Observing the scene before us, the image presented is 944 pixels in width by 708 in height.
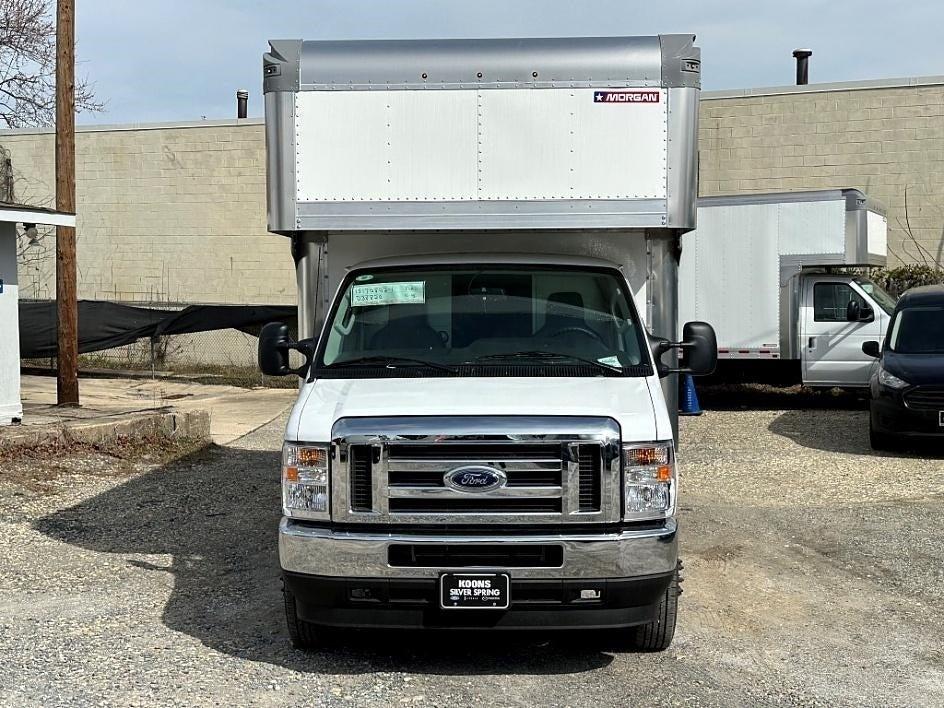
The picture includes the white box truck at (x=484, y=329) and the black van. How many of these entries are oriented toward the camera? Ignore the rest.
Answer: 2

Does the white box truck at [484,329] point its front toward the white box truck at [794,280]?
no

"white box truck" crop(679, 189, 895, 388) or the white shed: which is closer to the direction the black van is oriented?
the white shed

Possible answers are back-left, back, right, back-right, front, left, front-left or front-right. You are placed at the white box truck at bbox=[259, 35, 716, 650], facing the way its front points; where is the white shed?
back-right

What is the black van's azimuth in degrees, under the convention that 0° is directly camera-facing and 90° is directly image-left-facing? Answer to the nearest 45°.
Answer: approximately 0°

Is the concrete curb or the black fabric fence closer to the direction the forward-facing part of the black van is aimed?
the concrete curb

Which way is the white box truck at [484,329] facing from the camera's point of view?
toward the camera

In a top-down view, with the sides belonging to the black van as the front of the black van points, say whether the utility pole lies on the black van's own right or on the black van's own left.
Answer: on the black van's own right

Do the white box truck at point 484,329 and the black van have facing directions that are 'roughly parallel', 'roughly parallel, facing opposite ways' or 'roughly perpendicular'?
roughly parallel

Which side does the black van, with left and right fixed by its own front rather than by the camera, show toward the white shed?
right

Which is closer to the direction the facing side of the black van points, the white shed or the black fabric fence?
the white shed

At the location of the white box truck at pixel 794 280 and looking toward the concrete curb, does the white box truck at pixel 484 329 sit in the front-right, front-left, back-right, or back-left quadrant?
front-left

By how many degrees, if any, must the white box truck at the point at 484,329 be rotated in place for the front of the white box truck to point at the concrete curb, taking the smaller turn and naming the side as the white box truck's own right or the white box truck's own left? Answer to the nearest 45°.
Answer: approximately 135° to the white box truck's own right

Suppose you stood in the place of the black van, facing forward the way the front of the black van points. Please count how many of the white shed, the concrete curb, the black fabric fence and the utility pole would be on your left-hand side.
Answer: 0
